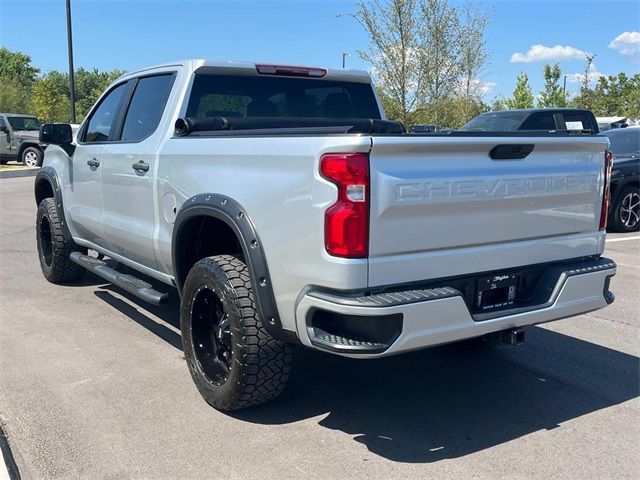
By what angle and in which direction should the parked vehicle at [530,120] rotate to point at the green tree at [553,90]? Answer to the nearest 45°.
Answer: approximately 135° to its right

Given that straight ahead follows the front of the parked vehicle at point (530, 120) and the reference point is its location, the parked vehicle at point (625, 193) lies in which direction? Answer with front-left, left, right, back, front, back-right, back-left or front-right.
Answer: left

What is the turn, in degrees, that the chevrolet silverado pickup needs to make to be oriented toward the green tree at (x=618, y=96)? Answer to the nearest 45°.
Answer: approximately 90° to its right

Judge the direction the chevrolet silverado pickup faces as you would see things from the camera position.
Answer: facing away from the viewer and to the left of the viewer

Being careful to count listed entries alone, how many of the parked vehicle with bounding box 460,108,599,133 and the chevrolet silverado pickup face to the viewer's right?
0

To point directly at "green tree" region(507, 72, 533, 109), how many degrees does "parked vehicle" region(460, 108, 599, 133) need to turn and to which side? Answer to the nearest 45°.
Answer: approximately 135° to its right

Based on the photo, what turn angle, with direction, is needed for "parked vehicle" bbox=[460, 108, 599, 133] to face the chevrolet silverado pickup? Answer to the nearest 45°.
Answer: approximately 45° to its left

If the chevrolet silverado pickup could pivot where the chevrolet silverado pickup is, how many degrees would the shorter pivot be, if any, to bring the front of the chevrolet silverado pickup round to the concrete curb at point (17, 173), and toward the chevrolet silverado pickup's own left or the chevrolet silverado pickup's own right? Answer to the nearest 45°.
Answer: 0° — it already faces it

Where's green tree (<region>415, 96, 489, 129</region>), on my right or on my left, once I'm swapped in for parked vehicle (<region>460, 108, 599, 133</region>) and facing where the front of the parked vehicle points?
on my right

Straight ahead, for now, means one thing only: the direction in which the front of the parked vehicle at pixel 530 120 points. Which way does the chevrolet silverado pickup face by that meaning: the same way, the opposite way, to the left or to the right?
to the right

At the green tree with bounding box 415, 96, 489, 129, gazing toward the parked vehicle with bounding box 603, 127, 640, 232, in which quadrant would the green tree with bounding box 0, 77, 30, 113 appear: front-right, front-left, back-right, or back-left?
back-right

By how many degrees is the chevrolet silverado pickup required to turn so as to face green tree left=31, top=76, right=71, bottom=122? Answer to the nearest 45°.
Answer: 0° — it already faces it

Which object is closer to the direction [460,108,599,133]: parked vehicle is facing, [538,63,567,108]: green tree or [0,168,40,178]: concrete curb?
the concrete curb

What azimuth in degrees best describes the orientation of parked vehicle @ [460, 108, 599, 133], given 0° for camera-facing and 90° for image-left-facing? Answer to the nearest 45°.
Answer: approximately 45°

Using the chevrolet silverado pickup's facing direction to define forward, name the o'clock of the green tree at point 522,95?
The green tree is roughly at 2 o'clock from the chevrolet silverado pickup.
